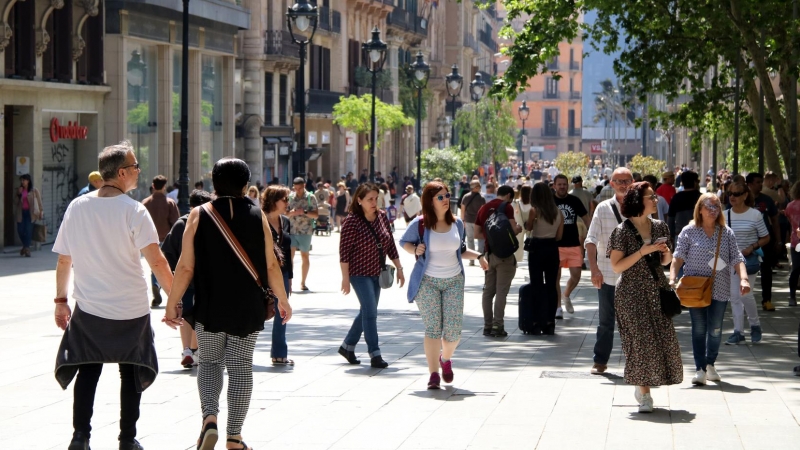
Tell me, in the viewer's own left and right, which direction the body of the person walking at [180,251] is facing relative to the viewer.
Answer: facing away from the viewer and to the right of the viewer

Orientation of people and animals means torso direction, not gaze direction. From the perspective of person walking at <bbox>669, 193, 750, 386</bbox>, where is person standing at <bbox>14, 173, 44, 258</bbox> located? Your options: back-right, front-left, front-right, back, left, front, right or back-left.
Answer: back-right

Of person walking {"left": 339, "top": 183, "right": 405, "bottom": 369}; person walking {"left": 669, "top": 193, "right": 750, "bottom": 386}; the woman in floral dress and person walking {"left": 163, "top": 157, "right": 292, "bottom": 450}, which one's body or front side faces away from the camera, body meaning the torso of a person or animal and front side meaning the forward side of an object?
person walking {"left": 163, "top": 157, "right": 292, "bottom": 450}

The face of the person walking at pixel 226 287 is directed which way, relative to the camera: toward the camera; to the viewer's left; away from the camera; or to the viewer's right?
away from the camera

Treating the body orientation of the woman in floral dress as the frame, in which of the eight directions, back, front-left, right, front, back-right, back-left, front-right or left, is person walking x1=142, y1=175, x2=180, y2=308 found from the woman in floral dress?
back

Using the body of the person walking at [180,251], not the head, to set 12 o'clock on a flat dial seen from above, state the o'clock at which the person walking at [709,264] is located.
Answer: the person walking at [709,264] is roughly at 2 o'clock from the person walking at [180,251].

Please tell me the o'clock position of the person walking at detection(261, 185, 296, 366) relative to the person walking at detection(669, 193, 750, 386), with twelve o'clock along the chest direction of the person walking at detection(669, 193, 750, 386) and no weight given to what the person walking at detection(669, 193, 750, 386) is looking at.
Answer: the person walking at detection(261, 185, 296, 366) is roughly at 3 o'clock from the person walking at detection(669, 193, 750, 386).

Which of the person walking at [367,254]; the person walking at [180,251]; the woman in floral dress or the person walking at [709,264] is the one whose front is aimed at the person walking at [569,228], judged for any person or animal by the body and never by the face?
the person walking at [180,251]
